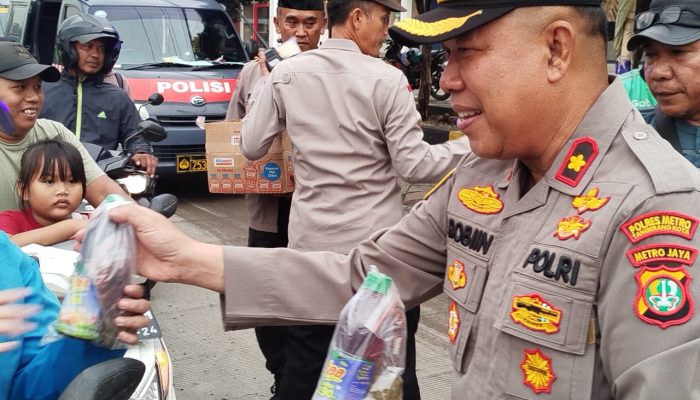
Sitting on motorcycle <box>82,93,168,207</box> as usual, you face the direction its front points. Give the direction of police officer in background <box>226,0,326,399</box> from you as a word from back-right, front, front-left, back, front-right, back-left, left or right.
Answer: front

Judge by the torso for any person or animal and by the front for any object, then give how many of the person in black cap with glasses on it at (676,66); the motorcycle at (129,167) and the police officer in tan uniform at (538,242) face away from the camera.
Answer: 0

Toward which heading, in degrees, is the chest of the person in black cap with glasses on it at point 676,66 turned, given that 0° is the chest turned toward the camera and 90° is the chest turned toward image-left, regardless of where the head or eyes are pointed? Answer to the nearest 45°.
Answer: approximately 45°

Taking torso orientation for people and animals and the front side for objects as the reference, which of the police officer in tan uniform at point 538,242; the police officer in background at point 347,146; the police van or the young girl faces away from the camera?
the police officer in background

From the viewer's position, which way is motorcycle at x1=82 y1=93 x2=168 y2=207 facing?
facing the viewer and to the right of the viewer

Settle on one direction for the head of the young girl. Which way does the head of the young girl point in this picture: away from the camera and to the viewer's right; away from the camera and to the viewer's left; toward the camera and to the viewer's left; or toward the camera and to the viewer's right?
toward the camera and to the viewer's right

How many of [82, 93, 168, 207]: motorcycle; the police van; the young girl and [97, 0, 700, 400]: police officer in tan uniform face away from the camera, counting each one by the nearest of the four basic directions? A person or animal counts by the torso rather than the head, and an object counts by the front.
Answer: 0

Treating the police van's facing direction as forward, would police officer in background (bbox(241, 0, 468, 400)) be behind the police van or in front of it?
in front

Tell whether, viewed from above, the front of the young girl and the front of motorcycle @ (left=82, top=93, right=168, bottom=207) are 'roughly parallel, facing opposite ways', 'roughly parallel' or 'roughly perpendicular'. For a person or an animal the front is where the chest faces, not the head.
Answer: roughly parallel

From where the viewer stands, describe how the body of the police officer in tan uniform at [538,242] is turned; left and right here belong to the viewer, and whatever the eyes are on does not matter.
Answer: facing the viewer and to the left of the viewer

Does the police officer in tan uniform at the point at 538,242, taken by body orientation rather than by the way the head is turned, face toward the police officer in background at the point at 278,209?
no

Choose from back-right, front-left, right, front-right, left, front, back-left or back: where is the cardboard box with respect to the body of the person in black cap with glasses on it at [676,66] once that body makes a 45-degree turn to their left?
right

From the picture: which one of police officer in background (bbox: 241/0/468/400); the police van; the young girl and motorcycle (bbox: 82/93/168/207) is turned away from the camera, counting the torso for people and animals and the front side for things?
the police officer in background

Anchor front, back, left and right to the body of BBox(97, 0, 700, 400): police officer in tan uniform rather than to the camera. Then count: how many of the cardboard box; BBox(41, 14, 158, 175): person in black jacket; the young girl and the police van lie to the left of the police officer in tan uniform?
0

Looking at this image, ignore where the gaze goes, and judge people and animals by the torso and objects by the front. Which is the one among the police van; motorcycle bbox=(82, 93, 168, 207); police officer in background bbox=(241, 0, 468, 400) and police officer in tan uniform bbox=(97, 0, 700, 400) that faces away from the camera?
the police officer in background

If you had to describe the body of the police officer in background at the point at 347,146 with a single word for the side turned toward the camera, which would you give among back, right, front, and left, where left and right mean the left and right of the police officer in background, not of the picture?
back

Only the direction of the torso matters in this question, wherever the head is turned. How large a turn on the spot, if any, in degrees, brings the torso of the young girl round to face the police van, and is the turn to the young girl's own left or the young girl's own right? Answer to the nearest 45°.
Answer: approximately 135° to the young girl's own left

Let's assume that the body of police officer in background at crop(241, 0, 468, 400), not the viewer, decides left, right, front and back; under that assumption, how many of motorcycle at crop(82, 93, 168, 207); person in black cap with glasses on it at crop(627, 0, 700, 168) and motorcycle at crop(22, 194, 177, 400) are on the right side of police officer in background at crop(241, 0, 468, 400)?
1

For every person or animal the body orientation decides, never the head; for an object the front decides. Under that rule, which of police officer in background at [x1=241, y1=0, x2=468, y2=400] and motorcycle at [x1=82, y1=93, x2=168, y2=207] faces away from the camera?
the police officer in background

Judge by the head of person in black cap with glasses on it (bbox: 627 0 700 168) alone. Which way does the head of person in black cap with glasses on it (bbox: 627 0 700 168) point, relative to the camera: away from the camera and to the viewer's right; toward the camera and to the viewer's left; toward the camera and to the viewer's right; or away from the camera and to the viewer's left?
toward the camera and to the viewer's left

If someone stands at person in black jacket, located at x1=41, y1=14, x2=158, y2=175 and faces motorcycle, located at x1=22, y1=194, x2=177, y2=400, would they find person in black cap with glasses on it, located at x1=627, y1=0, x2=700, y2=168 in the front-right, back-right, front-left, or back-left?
front-left
